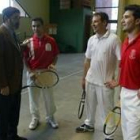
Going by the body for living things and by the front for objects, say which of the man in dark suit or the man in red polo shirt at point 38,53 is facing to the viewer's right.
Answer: the man in dark suit

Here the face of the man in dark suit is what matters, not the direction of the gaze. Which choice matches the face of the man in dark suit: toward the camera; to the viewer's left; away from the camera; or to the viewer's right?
to the viewer's right

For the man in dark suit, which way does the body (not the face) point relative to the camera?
to the viewer's right

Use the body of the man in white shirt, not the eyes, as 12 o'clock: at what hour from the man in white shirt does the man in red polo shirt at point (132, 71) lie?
The man in red polo shirt is roughly at 10 o'clock from the man in white shirt.

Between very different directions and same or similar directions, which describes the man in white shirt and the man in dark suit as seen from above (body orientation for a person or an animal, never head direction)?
very different directions

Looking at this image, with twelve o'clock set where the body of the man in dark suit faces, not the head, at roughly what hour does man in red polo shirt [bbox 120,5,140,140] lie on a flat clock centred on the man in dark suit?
The man in red polo shirt is roughly at 1 o'clock from the man in dark suit.

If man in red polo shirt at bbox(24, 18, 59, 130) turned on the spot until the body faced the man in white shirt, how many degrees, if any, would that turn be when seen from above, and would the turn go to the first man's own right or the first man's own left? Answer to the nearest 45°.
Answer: approximately 45° to the first man's own left

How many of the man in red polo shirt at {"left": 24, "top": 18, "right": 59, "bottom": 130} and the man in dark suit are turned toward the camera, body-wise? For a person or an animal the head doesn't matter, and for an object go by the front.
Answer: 1

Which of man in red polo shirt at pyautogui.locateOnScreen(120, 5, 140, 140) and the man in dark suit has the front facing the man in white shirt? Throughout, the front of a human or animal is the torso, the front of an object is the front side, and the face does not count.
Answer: the man in dark suit

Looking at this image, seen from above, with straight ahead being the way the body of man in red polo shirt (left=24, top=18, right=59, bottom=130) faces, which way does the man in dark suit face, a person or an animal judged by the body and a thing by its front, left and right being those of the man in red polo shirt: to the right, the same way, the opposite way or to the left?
to the left

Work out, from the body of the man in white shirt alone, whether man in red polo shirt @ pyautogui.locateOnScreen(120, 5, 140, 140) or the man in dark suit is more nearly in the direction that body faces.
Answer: the man in dark suit

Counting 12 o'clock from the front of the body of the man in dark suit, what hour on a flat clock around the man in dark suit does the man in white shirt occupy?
The man in white shirt is roughly at 12 o'clock from the man in dark suit.

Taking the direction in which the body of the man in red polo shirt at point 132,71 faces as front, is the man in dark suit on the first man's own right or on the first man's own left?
on the first man's own right
